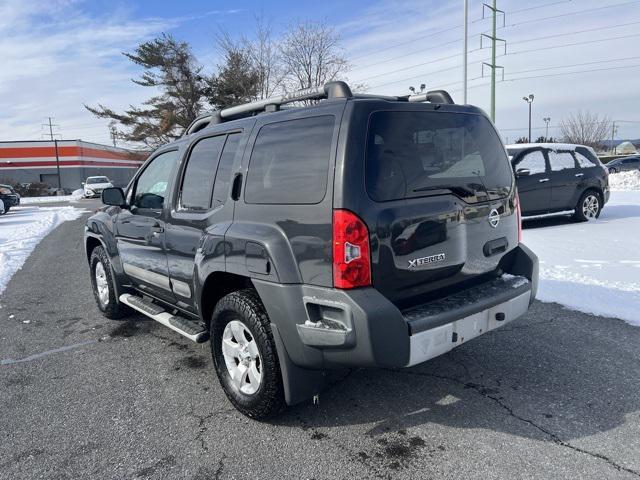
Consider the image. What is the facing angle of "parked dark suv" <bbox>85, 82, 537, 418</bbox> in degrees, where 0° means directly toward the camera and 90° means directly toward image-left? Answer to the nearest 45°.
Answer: approximately 135°

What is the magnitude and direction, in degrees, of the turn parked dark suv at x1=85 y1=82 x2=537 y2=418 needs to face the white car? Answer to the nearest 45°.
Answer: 0° — it already faces it

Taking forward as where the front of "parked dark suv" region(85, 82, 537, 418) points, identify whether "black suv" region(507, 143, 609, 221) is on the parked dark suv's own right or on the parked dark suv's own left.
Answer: on the parked dark suv's own right

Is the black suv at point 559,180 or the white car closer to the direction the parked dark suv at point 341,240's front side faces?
the white car

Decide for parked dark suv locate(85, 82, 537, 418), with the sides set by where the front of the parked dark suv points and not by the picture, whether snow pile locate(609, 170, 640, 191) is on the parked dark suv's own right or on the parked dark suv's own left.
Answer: on the parked dark suv's own right
